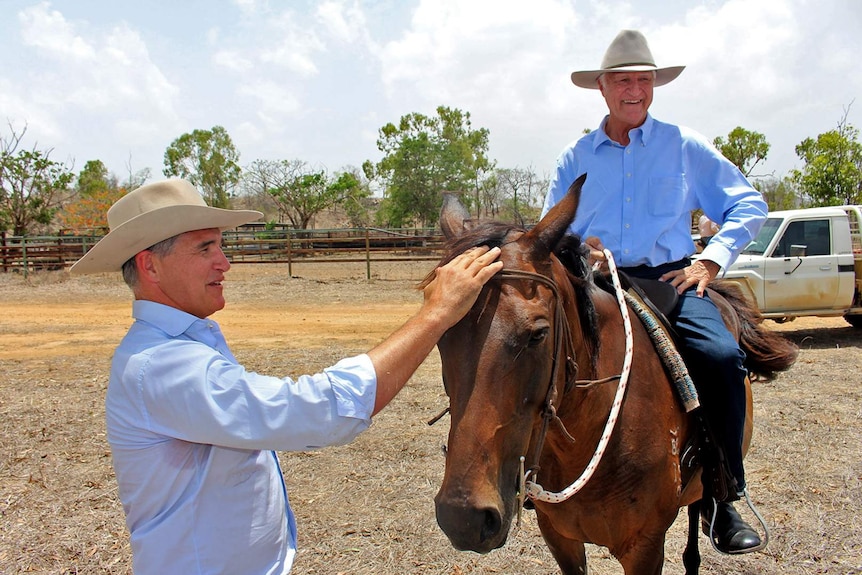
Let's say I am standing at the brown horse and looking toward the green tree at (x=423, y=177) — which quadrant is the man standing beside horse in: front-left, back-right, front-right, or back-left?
back-left

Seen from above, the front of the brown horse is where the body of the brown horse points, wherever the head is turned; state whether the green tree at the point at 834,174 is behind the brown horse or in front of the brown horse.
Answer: behind

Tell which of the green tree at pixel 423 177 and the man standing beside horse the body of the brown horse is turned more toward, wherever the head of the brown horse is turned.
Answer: the man standing beside horse

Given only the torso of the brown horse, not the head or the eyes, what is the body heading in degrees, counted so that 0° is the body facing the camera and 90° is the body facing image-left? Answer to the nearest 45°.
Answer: approximately 45°

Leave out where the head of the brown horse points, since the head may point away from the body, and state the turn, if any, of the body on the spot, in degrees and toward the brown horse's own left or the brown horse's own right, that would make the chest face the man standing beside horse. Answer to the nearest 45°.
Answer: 0° — it already faces them

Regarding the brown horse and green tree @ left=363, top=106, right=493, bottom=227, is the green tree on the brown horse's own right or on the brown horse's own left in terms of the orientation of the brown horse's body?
on the brown horse's own right

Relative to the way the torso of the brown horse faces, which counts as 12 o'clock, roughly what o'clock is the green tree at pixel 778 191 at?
The green tree is roughly at 5 o'clock from the brown horse.

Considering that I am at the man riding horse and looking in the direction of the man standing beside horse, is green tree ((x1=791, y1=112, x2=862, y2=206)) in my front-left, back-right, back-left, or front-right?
back-right
